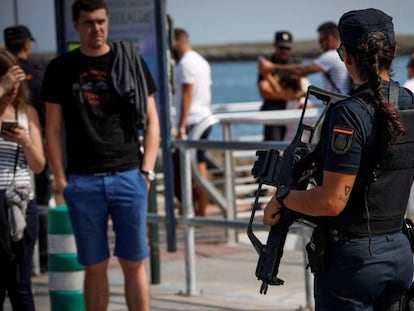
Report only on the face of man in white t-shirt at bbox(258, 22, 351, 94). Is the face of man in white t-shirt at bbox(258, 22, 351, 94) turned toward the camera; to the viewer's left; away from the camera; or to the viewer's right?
to the viewer's left

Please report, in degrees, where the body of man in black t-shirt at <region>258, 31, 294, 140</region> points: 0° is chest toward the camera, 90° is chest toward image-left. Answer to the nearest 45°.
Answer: approximately 0°

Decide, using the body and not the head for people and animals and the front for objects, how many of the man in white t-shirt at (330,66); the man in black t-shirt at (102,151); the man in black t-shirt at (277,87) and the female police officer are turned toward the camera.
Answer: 2

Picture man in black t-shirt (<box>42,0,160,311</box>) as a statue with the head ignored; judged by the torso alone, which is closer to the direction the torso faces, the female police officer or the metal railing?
the female police officer

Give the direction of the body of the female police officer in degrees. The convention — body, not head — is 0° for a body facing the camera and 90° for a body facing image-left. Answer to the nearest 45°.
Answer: approximately 135°

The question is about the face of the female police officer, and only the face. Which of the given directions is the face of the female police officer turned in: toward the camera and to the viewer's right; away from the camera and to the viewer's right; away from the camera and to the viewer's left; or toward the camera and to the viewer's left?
away from the camera and to the viewer's left

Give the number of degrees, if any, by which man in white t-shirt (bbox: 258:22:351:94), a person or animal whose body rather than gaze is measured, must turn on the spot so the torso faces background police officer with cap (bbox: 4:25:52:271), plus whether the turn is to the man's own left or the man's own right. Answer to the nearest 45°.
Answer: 0° — they already face them

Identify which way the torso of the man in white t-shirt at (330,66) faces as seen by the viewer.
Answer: to the viewer's left

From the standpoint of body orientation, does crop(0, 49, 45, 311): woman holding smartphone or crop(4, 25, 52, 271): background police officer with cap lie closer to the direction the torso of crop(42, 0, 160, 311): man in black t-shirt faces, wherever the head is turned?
the woman holding smartphone
